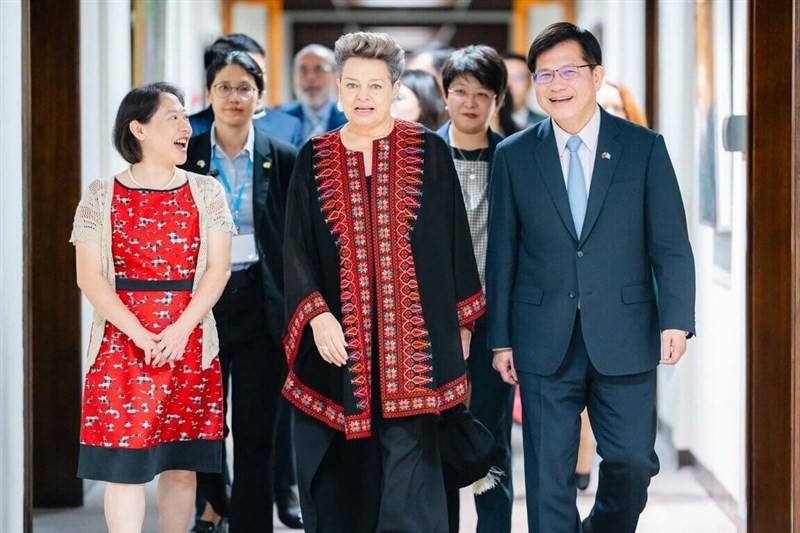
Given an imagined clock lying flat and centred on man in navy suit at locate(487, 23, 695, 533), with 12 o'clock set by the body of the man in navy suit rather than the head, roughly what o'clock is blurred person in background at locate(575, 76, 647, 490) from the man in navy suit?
The blurred person in background is roughly at 6 o'clock from the man in navy suit.

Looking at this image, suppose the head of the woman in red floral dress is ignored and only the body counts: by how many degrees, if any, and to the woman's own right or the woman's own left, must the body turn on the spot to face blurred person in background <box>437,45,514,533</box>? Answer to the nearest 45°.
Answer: approximately 90° to the woman's own left

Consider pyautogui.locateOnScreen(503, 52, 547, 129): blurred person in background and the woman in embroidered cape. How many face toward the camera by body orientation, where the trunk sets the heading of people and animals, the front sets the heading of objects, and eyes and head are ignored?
2

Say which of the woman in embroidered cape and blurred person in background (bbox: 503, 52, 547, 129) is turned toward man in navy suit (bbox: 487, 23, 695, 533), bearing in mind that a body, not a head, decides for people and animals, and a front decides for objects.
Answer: the blurred person in background

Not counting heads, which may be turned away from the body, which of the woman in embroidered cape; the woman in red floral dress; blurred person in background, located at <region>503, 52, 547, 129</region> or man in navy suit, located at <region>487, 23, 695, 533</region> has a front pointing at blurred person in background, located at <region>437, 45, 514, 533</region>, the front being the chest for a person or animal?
blurred person in background, located at <region>503, 52, 547, 129</region>

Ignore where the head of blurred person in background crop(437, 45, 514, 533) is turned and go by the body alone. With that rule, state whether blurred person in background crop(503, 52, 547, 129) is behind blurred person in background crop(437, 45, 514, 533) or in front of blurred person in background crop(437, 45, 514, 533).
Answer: behind

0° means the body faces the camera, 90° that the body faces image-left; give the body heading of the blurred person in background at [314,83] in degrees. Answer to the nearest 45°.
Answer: approximately 0°

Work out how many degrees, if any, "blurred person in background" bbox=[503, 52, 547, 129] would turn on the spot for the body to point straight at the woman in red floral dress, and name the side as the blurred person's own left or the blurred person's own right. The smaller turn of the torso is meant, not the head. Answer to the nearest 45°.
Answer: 0° — they already face them

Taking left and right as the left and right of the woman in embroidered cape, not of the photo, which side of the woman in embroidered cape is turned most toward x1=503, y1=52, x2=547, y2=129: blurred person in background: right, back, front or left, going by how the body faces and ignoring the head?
back
